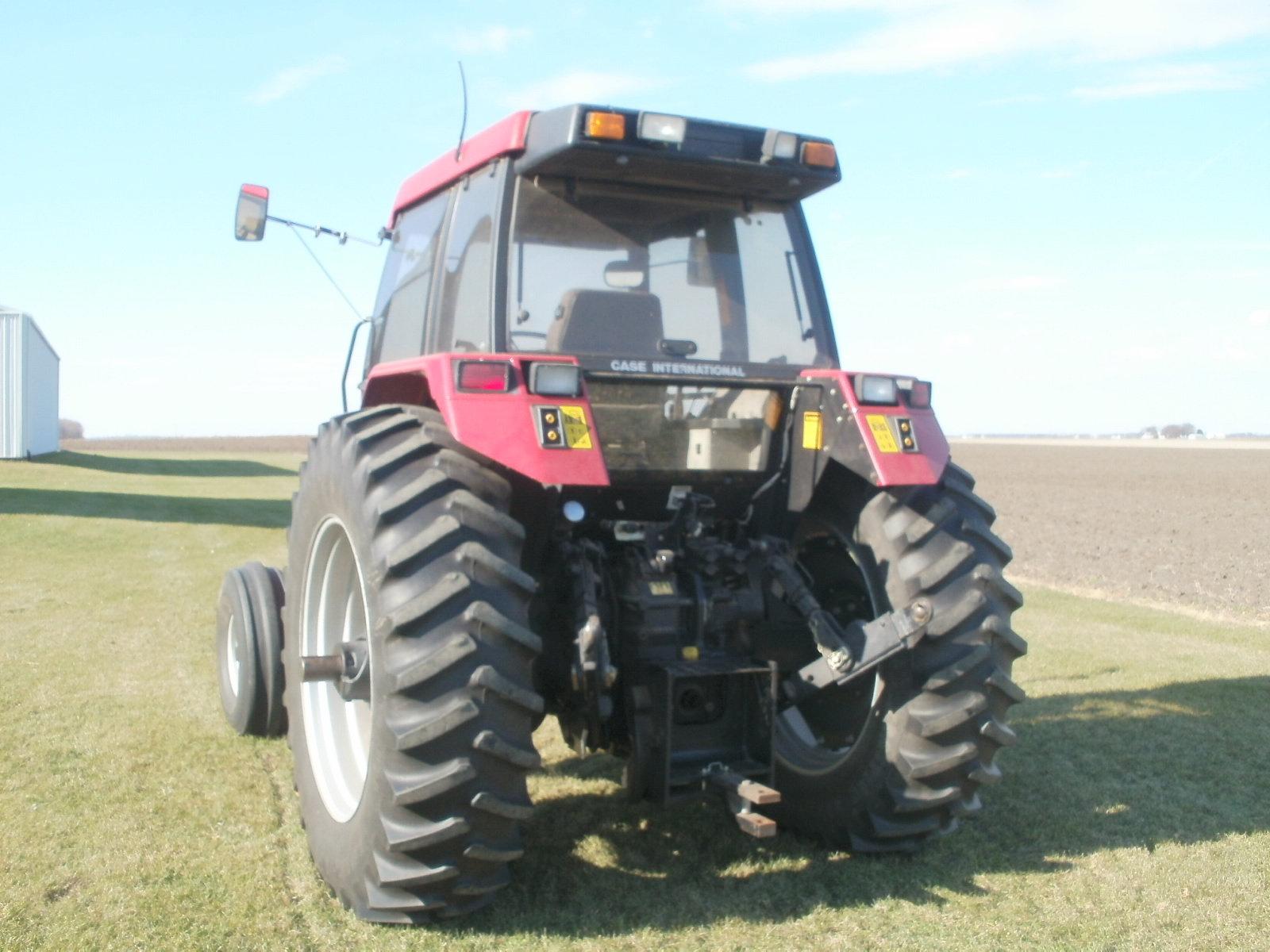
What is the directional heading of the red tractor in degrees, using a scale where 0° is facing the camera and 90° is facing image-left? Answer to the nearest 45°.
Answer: approximately 135°

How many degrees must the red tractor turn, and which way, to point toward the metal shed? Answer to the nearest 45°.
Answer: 0° — it already faces it
